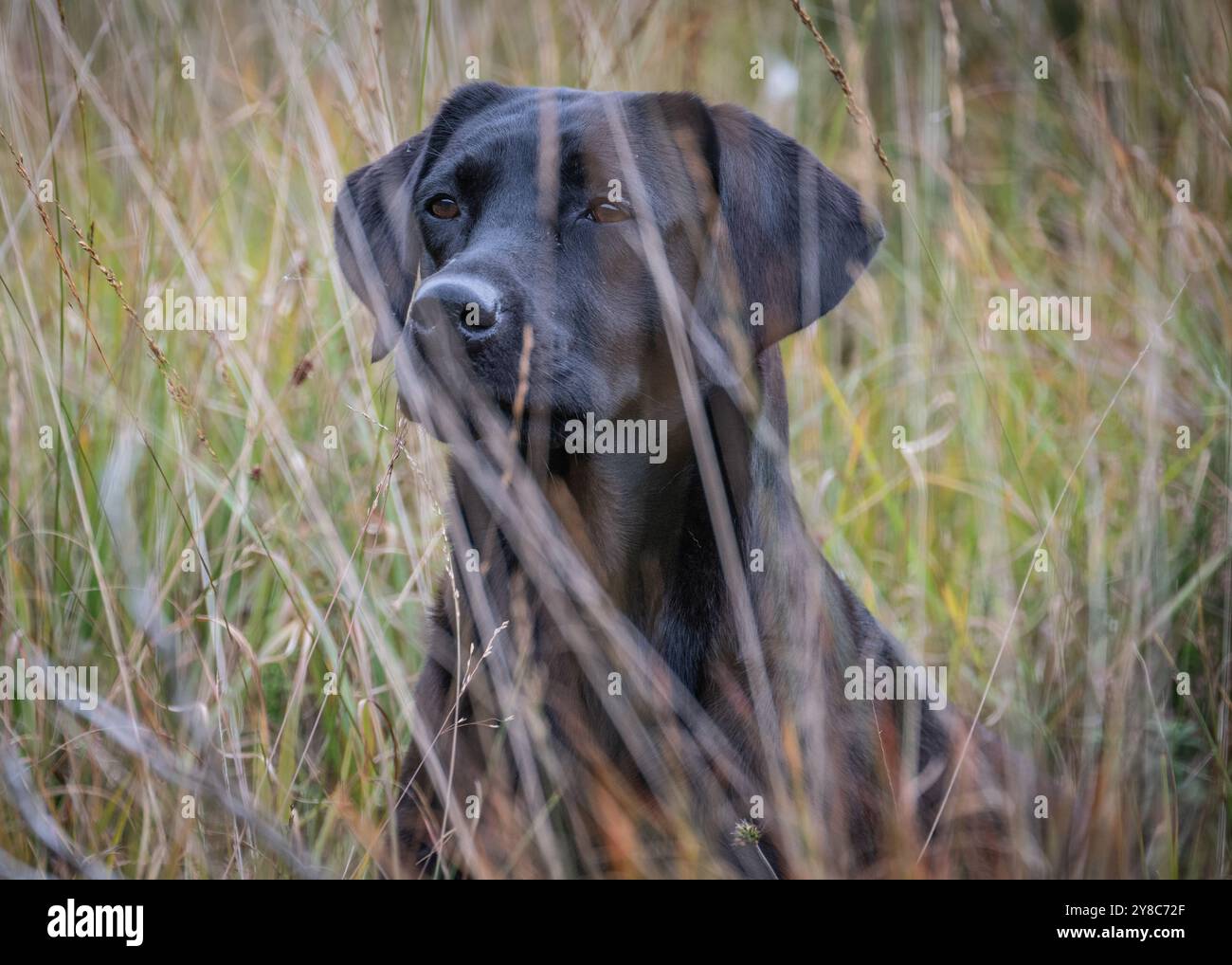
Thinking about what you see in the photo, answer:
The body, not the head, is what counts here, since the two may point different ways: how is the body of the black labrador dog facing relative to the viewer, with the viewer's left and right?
facing the viewer and to the left of the viewer
